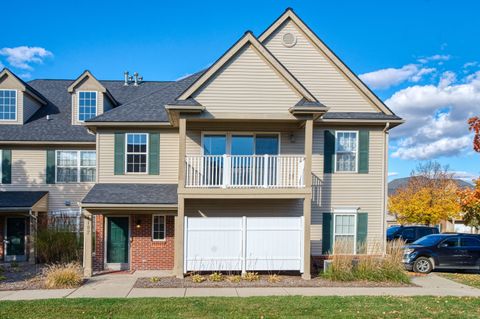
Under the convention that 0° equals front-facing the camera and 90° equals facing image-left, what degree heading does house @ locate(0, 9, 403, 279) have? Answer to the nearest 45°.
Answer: approximately 0°

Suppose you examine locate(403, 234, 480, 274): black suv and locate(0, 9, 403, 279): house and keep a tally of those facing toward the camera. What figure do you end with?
1

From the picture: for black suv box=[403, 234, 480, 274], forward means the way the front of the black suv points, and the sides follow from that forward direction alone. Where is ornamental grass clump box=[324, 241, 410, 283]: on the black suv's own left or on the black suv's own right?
on the black suv's own left

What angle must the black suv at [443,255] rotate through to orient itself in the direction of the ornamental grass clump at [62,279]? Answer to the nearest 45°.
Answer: approximately 45° to its left

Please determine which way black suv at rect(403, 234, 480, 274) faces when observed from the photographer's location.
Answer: facing to the left of the viewer
